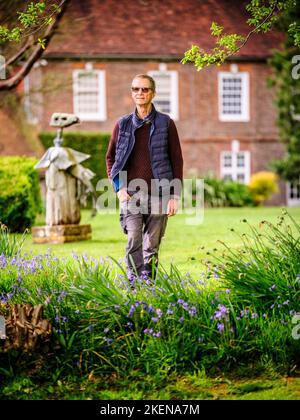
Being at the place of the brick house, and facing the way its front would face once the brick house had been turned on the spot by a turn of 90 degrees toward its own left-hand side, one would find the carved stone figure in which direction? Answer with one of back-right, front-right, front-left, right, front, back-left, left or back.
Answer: right

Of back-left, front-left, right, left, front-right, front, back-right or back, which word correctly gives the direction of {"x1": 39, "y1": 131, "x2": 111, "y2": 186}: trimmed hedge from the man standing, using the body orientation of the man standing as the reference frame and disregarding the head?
back

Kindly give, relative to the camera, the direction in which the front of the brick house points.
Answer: facing the viewer

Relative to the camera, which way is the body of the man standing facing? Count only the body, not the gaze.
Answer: toward the camera

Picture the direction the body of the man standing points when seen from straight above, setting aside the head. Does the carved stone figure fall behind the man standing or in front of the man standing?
behind

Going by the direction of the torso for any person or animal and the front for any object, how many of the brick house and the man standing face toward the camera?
2

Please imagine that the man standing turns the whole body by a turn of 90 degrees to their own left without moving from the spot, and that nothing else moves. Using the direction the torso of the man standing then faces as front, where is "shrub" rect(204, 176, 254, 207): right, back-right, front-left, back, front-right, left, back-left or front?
left

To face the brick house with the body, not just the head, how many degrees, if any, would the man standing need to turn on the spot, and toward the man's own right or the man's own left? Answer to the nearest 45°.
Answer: approximately 180°
